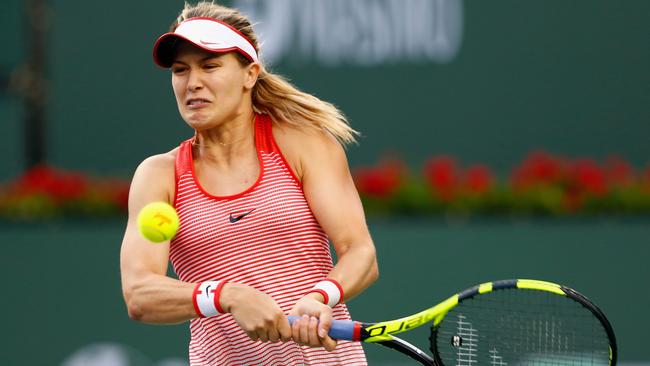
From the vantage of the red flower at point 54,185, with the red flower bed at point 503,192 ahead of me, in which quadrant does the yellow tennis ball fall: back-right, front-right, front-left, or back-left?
front-right

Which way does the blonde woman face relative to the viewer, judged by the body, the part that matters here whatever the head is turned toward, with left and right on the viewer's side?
facing the viewer

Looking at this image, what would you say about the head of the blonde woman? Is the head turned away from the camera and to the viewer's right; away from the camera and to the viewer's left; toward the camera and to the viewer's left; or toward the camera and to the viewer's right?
toward the camera and to the viewer's left

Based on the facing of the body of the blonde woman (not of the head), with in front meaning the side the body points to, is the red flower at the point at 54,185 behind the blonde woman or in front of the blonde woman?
behind

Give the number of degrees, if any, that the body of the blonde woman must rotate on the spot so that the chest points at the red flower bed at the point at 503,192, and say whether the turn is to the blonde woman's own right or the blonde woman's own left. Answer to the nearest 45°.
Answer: approximately 135° to the blonde woman's own left
